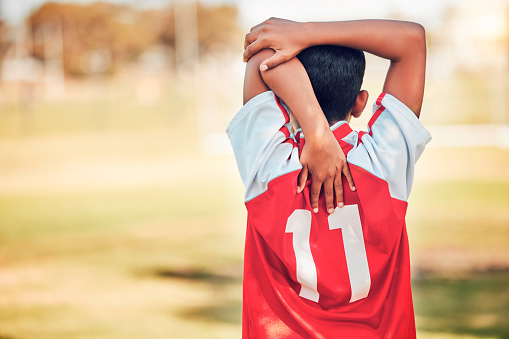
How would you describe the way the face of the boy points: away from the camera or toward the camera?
away from the camera

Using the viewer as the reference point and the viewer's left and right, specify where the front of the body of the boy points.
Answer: facing away from the viewer
